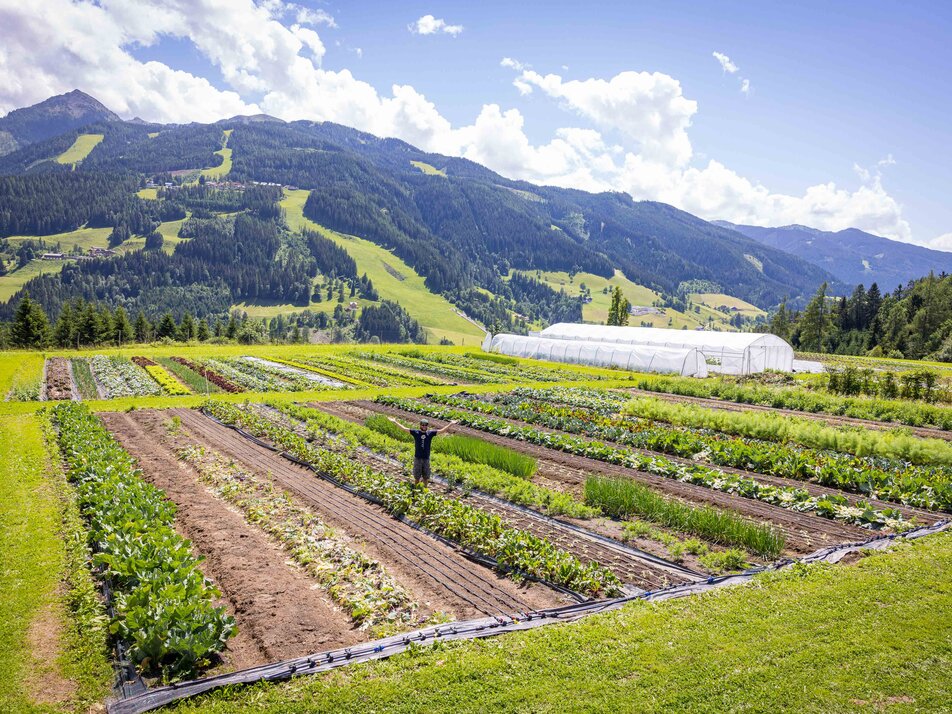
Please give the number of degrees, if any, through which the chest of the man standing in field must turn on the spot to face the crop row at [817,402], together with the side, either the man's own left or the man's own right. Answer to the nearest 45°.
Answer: approximately 135° to the man's own left

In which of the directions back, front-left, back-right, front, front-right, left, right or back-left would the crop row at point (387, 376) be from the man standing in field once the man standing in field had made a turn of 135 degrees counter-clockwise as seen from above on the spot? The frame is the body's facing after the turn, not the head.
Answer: front-left

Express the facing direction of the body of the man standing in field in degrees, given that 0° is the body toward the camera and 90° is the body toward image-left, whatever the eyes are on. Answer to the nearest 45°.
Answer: approximately 0°

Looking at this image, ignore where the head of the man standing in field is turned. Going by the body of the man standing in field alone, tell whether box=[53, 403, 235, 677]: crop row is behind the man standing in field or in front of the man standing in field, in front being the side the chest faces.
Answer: in front
